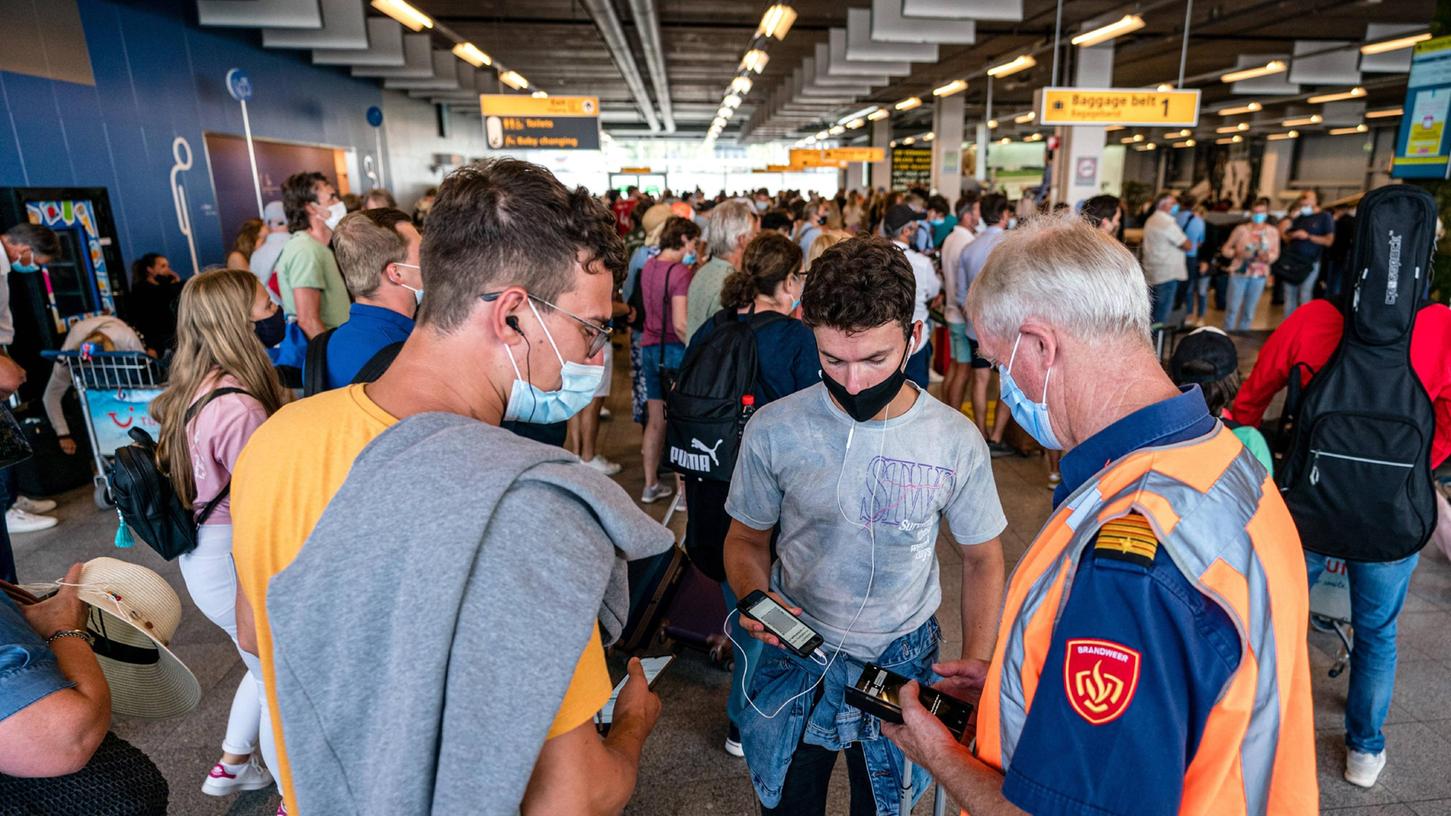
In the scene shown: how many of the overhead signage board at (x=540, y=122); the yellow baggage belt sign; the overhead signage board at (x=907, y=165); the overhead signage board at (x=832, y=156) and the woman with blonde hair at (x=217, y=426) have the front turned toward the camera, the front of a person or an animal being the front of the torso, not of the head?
4

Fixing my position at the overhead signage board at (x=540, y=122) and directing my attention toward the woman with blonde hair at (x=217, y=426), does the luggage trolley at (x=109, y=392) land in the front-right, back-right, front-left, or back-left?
front-right

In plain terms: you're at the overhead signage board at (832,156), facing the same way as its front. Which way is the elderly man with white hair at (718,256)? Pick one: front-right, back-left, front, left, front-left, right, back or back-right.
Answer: front

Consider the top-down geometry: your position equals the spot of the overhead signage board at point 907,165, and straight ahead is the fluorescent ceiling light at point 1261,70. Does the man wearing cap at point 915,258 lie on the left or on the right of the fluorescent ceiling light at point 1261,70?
right

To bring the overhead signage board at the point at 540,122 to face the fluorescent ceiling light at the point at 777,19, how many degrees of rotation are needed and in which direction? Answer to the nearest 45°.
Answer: approximately 45° to its left

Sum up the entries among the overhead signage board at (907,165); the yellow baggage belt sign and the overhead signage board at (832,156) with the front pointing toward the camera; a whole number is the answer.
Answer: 3

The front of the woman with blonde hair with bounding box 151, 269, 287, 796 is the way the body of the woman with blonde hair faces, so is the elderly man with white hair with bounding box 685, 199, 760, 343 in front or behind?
in front

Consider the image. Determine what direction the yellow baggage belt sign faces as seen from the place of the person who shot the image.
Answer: facing the viewer

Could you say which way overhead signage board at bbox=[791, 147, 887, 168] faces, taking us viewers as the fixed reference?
facing the viewer

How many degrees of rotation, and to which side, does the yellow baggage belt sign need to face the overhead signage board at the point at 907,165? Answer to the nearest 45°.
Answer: approximately 135° to its right

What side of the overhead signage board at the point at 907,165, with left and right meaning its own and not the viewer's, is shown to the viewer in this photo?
front

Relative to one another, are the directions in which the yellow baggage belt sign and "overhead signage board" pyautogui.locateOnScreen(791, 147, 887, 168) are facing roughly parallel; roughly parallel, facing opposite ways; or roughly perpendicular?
roughly parallel

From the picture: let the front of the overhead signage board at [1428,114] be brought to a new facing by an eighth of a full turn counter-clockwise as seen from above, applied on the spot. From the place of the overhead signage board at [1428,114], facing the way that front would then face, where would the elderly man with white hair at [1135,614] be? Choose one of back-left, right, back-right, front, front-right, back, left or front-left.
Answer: front

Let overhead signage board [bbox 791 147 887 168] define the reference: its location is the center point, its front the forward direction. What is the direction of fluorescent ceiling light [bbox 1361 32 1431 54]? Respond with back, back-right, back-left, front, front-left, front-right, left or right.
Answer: front-left

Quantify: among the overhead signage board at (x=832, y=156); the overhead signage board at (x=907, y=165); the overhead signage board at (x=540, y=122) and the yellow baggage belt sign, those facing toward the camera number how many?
4

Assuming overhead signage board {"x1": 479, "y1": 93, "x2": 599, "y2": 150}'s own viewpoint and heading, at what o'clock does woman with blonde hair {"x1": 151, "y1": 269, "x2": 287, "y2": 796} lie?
The woman with blonde hair is roughly at 12 o'clock from the overhead signage board.

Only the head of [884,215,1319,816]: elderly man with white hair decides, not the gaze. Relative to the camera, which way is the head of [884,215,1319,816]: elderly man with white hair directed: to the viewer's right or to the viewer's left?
to the viewer's left
